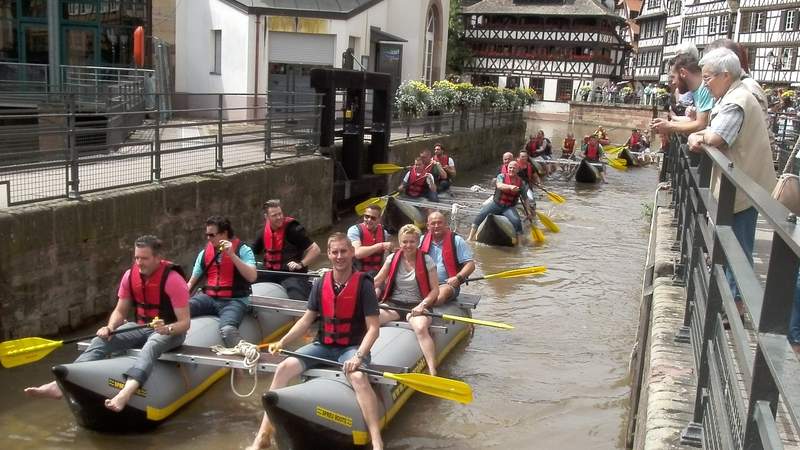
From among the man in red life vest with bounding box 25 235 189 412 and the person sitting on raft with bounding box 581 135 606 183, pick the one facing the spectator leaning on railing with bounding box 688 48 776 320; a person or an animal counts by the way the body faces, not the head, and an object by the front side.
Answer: the person sitting on raft

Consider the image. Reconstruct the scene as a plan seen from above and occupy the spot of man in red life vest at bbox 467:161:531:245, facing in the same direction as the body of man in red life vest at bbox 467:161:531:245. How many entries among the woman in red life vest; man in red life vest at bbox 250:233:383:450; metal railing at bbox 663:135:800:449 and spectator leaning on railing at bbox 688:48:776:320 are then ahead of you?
4

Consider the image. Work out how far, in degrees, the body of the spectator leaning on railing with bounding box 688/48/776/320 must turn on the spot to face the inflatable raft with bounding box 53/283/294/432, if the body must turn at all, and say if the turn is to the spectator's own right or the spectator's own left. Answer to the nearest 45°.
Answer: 0° — they already face it

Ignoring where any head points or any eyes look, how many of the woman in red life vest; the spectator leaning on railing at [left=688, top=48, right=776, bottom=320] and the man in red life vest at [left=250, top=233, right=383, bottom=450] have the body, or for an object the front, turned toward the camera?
2

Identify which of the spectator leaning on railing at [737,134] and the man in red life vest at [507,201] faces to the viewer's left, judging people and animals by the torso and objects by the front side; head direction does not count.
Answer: the spectator leaning on railing

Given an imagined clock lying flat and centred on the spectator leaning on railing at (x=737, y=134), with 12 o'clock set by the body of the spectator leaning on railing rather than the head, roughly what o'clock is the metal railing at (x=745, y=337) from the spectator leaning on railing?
The metal railing is roughly at 9 o'clock from the spectator leaning on railing.

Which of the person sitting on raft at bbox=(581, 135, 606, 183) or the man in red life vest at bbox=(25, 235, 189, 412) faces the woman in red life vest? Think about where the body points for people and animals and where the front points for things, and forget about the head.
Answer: the person sitting on raft

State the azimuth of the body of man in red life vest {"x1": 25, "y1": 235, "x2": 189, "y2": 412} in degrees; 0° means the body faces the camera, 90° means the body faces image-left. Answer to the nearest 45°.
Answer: approximately 45°

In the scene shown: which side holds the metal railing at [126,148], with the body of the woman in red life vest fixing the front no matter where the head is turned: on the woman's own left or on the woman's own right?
on the woman's own right

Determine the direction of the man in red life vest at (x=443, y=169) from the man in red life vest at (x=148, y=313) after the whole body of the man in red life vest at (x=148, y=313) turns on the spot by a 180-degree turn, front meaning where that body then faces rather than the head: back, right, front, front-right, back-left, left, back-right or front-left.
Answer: front

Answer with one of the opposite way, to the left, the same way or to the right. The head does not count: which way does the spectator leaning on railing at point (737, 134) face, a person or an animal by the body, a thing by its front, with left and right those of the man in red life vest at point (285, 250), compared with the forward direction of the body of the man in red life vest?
to the right
